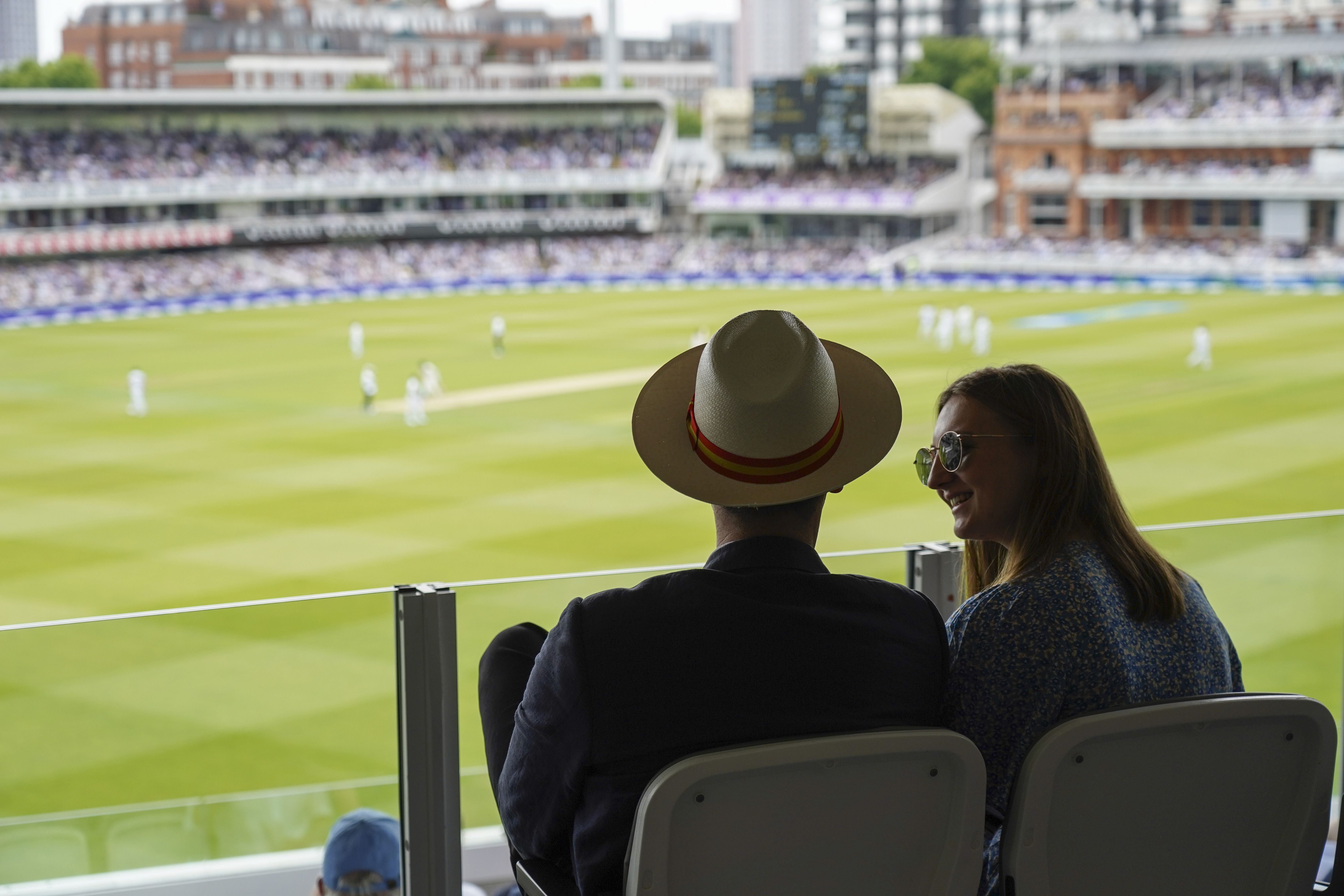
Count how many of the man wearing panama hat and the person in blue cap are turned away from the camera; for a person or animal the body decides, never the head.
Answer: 2

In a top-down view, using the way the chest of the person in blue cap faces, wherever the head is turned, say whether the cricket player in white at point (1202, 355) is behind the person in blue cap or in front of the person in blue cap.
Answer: in front

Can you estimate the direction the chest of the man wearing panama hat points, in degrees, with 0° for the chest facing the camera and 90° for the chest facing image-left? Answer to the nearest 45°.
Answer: approximately 180°

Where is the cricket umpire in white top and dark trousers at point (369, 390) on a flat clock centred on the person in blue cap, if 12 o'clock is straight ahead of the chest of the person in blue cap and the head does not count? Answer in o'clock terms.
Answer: The cricket umpire in white top and dark trousers is roughly at 12 o'clock from the person in blue cap.

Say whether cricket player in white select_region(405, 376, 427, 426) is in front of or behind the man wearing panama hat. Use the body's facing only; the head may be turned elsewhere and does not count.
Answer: in front

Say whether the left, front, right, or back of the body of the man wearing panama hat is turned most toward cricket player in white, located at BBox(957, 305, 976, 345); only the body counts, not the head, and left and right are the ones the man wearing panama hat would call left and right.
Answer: front

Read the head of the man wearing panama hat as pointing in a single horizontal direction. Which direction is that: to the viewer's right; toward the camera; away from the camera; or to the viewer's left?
away from the camera

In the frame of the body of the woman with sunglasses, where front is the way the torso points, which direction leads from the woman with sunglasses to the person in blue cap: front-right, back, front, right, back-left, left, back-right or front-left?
front-left

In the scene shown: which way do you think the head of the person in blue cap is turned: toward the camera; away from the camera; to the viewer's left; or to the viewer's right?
away from the camera

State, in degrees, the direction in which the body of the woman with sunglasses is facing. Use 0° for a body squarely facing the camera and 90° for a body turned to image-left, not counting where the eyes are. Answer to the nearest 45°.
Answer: approximately 135°

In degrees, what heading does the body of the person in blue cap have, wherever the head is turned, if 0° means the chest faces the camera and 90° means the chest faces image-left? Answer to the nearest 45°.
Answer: approximately 180°
